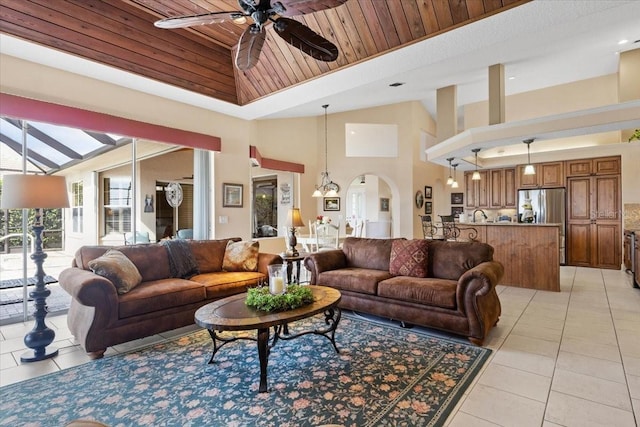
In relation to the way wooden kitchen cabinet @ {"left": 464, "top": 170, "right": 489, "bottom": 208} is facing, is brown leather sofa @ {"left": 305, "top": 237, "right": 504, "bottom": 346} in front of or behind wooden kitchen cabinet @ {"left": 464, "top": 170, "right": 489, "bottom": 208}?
in front

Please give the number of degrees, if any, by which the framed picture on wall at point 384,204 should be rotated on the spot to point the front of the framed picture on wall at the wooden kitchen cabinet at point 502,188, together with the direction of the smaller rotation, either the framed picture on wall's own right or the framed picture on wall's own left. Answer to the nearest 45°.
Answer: approximately 45° to the framed picture on wall's own left

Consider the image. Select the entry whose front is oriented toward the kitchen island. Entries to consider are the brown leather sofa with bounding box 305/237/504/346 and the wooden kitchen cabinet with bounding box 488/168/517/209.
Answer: the wooden kitchen cabinet

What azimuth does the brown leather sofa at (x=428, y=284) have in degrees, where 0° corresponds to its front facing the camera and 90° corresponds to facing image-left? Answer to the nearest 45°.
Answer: approximately 45°

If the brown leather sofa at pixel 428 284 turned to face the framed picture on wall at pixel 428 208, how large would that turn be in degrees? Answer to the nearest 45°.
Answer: approximately 135° to its right

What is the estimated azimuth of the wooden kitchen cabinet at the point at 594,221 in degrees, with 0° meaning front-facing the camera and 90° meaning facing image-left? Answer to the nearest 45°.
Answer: approximately 0°

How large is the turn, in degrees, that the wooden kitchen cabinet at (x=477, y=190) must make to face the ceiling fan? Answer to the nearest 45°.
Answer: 0° — it already faces it

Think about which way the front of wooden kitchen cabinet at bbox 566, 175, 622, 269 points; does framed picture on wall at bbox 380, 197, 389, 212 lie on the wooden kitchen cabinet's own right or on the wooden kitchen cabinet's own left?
on the wooden kitchen cabinet's own right

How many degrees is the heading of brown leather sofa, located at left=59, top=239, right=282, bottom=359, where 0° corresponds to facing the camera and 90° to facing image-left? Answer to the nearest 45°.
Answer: approximately 315°

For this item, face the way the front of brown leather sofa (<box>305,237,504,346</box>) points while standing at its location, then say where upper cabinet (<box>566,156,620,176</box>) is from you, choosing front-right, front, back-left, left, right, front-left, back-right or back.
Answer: back

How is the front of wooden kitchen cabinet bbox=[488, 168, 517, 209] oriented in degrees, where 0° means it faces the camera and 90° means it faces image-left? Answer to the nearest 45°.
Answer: approximately 0°

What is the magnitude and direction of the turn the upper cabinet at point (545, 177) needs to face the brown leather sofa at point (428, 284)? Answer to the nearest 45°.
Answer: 0° — it already faces it

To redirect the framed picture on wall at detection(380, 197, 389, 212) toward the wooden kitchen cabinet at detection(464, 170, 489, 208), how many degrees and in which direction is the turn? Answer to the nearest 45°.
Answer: approximately 45° to its left

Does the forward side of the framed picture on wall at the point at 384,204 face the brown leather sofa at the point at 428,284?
yes

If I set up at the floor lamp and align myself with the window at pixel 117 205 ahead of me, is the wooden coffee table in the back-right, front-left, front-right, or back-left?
back-right
